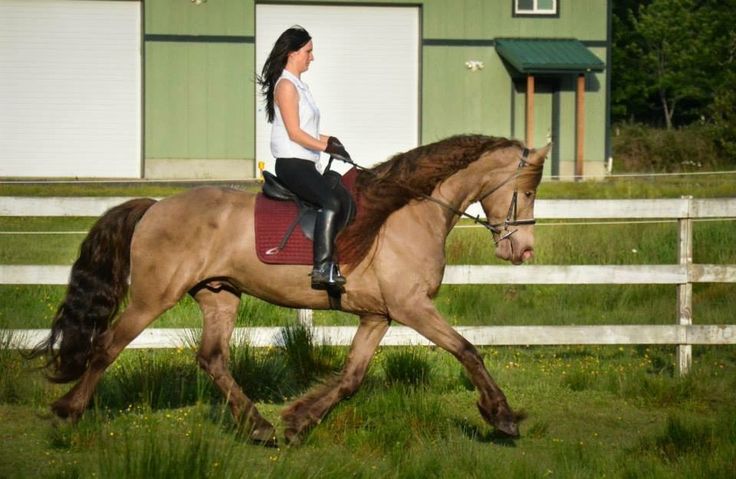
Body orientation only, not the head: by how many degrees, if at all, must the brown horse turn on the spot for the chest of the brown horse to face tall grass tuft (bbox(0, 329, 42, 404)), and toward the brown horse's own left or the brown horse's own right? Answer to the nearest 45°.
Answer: approximately 135° to the brown horse's own left

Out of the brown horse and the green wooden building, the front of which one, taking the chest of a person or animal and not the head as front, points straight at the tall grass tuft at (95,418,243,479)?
the green wooden building

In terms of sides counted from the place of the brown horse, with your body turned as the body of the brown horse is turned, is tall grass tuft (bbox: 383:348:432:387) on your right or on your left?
on your left

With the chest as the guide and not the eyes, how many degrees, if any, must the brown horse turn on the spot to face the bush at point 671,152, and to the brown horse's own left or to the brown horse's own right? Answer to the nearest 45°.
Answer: approximately 90° to the brown horse's own left

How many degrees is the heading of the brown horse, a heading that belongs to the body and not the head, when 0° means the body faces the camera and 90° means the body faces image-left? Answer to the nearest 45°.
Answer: approximately 270°

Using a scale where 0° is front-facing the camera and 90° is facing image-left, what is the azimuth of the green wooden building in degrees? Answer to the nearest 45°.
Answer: approximately 0°

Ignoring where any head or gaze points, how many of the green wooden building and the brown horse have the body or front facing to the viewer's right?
1

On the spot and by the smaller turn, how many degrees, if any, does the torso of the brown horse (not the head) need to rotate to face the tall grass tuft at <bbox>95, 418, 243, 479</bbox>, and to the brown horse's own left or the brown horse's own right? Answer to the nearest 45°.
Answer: approximately 90° to the brown horse's own right

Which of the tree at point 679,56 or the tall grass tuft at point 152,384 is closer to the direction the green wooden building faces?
the tall grass tuft

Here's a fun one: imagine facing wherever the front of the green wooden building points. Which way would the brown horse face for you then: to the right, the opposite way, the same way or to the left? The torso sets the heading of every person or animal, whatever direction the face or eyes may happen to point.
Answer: to the left

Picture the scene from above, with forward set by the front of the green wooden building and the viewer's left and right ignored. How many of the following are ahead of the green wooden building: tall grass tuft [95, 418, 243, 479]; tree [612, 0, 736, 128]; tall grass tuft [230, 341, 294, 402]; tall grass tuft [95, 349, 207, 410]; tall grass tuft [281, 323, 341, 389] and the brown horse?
5

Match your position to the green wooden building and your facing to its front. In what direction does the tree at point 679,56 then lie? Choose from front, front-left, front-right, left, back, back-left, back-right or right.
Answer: back-left
